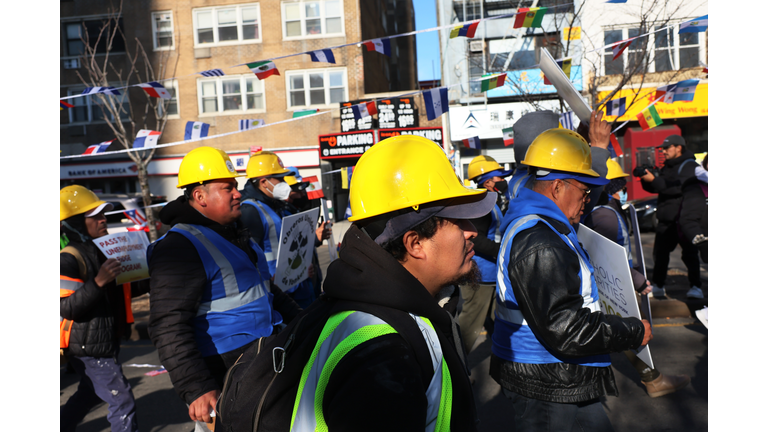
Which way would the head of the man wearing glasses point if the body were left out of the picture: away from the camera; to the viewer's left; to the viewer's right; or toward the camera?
to the viewer's right

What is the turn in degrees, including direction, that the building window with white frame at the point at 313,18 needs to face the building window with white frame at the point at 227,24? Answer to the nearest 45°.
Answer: approximately 90° to its right

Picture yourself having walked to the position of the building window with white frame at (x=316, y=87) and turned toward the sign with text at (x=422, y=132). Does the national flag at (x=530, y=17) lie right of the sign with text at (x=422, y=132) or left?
right

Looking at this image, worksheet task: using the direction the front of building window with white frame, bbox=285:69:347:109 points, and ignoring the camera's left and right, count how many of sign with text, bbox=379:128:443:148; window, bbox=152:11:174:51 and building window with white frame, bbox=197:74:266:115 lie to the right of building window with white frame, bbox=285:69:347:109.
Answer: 2
